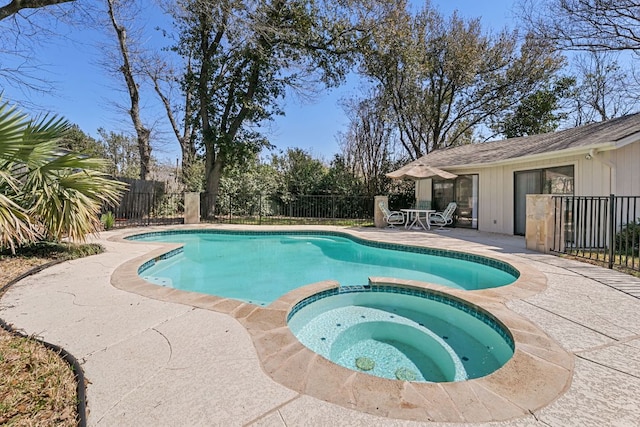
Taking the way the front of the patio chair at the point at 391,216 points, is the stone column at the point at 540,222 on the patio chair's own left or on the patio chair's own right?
on the patio chair's own right

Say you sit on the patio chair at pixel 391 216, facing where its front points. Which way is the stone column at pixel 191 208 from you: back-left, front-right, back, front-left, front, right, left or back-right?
back

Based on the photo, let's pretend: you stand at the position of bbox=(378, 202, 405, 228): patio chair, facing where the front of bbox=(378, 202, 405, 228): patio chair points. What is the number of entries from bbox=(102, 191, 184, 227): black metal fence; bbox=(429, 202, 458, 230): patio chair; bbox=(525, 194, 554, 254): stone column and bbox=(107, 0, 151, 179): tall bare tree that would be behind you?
2

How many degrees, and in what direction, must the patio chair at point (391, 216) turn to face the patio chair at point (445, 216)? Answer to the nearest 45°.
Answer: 0° — it already faces it

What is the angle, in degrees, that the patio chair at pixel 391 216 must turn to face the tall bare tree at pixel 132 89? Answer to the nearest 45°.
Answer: approximately 180°

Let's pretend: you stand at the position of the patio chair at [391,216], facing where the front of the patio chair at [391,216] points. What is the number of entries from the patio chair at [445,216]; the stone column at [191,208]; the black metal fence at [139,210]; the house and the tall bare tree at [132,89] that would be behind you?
3

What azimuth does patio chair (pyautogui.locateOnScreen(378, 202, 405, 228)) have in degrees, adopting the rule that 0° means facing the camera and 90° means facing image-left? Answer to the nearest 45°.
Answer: approximately 270°

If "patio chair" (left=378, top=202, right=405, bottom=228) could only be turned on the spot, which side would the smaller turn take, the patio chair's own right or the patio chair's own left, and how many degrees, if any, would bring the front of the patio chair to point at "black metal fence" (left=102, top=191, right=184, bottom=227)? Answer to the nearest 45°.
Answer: approximately 180°

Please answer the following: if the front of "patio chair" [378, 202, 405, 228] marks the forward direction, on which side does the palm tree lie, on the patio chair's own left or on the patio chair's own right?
on the patio chair's own right

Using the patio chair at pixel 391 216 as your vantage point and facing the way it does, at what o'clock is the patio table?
The patio table is roughly at 12 o'clock from the patio chair.

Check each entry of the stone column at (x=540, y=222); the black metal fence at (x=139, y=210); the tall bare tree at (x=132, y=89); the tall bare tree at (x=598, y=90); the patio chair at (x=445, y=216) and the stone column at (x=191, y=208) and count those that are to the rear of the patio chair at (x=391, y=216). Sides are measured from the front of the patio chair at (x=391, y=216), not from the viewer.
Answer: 3

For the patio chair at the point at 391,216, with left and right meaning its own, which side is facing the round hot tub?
right

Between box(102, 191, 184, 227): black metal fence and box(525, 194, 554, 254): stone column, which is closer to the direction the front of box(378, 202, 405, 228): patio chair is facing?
the stone column
